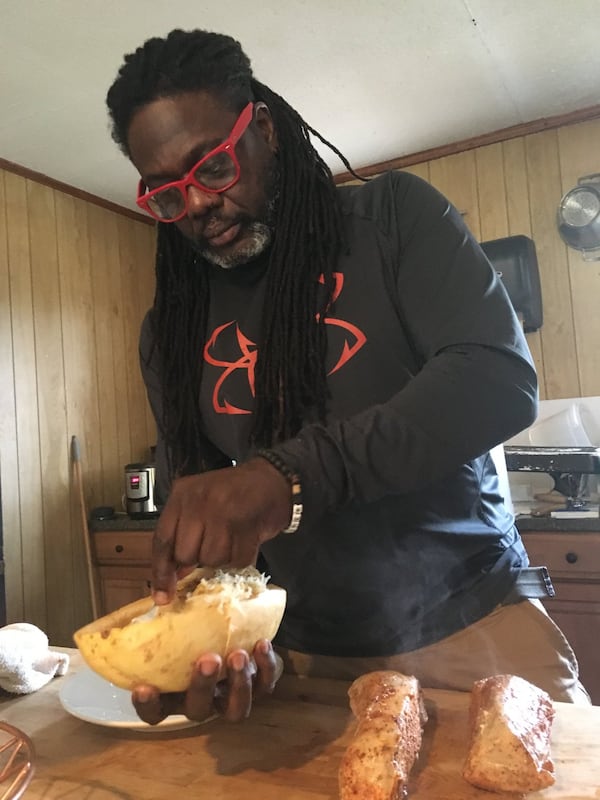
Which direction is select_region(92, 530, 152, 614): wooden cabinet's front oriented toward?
toward the camera

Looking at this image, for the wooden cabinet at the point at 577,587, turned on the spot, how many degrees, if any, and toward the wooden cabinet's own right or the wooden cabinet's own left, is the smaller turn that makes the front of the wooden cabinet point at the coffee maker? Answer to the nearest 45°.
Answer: approximately 90° to the wooden cabinet's own right

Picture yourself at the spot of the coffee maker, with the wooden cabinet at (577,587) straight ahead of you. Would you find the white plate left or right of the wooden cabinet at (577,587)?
right

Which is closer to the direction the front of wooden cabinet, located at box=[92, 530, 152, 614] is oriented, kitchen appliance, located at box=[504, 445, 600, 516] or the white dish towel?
the white dish towel

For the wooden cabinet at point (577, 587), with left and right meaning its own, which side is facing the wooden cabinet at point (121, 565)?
right

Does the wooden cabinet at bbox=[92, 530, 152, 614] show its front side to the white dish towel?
yes

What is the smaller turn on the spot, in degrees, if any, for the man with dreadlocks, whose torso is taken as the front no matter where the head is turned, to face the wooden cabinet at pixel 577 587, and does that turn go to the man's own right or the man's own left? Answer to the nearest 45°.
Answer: approximately 180°

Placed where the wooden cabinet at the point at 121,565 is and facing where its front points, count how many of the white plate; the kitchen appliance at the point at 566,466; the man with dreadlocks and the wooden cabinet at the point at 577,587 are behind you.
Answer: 0

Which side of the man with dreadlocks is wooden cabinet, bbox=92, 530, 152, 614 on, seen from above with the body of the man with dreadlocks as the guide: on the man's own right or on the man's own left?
on the man's own right

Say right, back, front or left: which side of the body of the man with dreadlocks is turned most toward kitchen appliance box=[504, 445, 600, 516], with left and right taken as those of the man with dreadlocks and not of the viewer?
back

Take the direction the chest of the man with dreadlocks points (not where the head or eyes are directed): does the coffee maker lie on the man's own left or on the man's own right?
on the man's own right

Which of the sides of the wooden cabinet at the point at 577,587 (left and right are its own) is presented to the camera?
front

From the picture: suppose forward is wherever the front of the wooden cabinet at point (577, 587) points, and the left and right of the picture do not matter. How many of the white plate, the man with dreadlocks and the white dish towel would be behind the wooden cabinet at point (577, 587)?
0

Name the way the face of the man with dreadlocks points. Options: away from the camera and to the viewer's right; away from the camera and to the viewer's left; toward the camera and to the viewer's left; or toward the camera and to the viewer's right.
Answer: toward the camera and to the viewer's left
